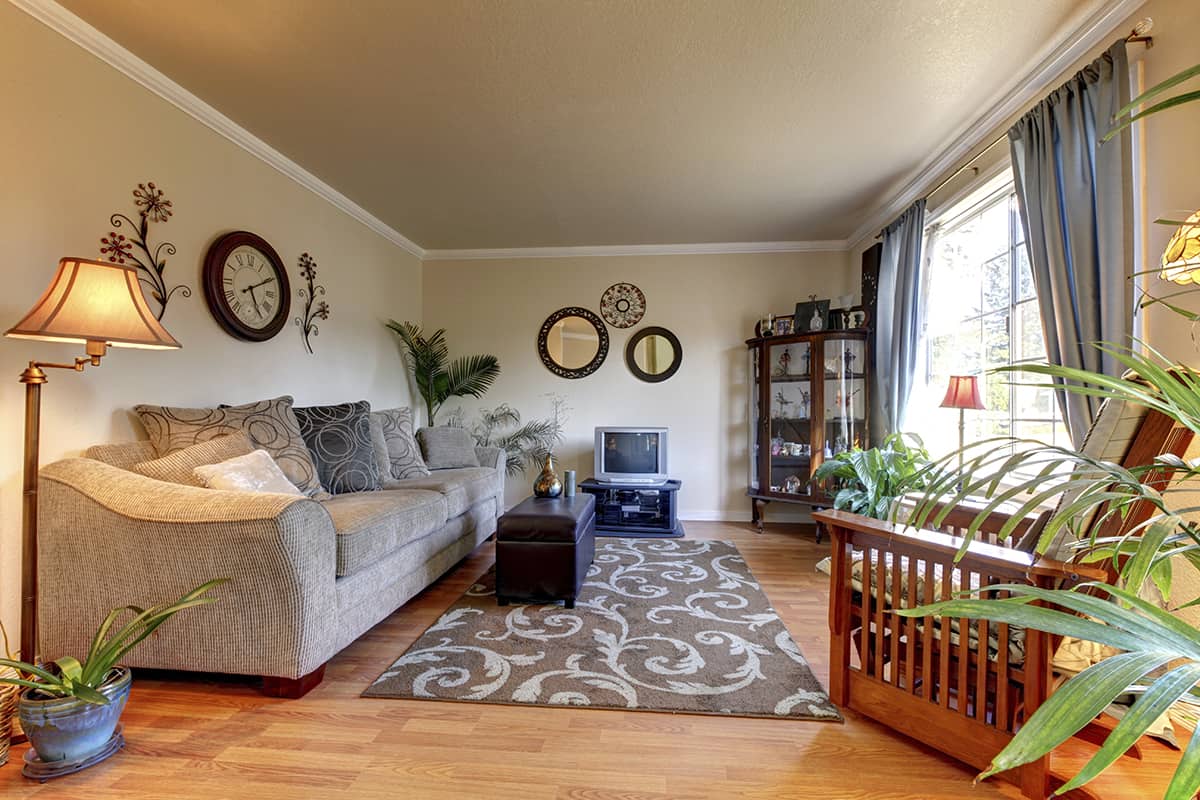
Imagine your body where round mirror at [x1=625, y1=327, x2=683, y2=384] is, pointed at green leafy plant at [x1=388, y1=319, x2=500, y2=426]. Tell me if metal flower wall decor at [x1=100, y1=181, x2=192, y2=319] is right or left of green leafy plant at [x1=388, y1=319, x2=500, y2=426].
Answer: left

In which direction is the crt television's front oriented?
toward the camera

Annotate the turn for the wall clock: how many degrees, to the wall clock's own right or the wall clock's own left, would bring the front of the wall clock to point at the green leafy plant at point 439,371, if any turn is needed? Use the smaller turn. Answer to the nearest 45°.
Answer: approximately 90° to the wall clock's own left

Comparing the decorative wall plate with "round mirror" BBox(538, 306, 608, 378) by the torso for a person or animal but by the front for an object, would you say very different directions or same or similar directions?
same or similar directions

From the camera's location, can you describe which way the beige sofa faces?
facing the viewer and to the right of the viewer

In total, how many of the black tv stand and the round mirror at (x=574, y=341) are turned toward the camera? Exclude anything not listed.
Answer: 2

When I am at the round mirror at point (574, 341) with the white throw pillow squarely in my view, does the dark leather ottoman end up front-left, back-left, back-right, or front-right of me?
front-left

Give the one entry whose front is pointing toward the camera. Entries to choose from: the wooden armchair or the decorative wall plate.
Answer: the decorative wall plate

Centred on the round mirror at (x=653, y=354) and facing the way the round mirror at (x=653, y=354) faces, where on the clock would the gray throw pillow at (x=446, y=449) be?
The gray throw pillow is roughly at 2 o'clock from the round mirror.

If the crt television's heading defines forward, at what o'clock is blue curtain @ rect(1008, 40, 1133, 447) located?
The blue curtain is roughly at 11 o'clock from the crt television.

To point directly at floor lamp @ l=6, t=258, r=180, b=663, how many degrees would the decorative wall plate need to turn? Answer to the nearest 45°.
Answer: approximately 45° to its right

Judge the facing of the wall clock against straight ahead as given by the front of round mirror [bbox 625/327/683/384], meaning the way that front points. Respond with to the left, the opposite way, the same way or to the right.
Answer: to the left

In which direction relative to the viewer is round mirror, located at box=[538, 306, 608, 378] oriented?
toward the camera

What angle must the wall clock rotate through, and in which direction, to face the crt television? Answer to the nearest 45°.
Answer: approximately 45° to its left
